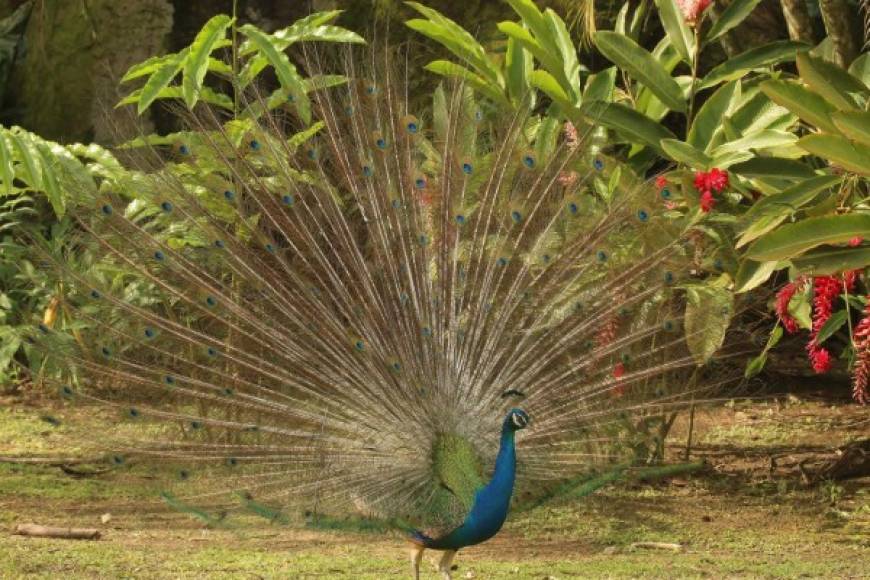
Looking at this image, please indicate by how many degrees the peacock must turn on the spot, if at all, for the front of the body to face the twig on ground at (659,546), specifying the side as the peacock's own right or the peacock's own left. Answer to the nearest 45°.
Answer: approximately 90° to the peacock's own left

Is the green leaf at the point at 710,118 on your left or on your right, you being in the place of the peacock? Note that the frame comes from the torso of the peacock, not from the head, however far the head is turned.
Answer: on your left

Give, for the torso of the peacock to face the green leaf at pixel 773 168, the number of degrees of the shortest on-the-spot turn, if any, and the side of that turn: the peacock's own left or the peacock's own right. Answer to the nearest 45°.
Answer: approximately 45° to the peacock's own left

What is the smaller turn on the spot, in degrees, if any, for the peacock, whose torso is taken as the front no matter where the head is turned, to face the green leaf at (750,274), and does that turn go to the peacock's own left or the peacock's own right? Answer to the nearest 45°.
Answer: approximately 45° to the peacock's own left

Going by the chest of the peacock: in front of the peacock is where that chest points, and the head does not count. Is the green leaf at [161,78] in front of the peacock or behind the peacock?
behind

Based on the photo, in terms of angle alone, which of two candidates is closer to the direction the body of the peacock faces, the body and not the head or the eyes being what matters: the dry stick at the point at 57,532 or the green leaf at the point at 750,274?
the green leaf
